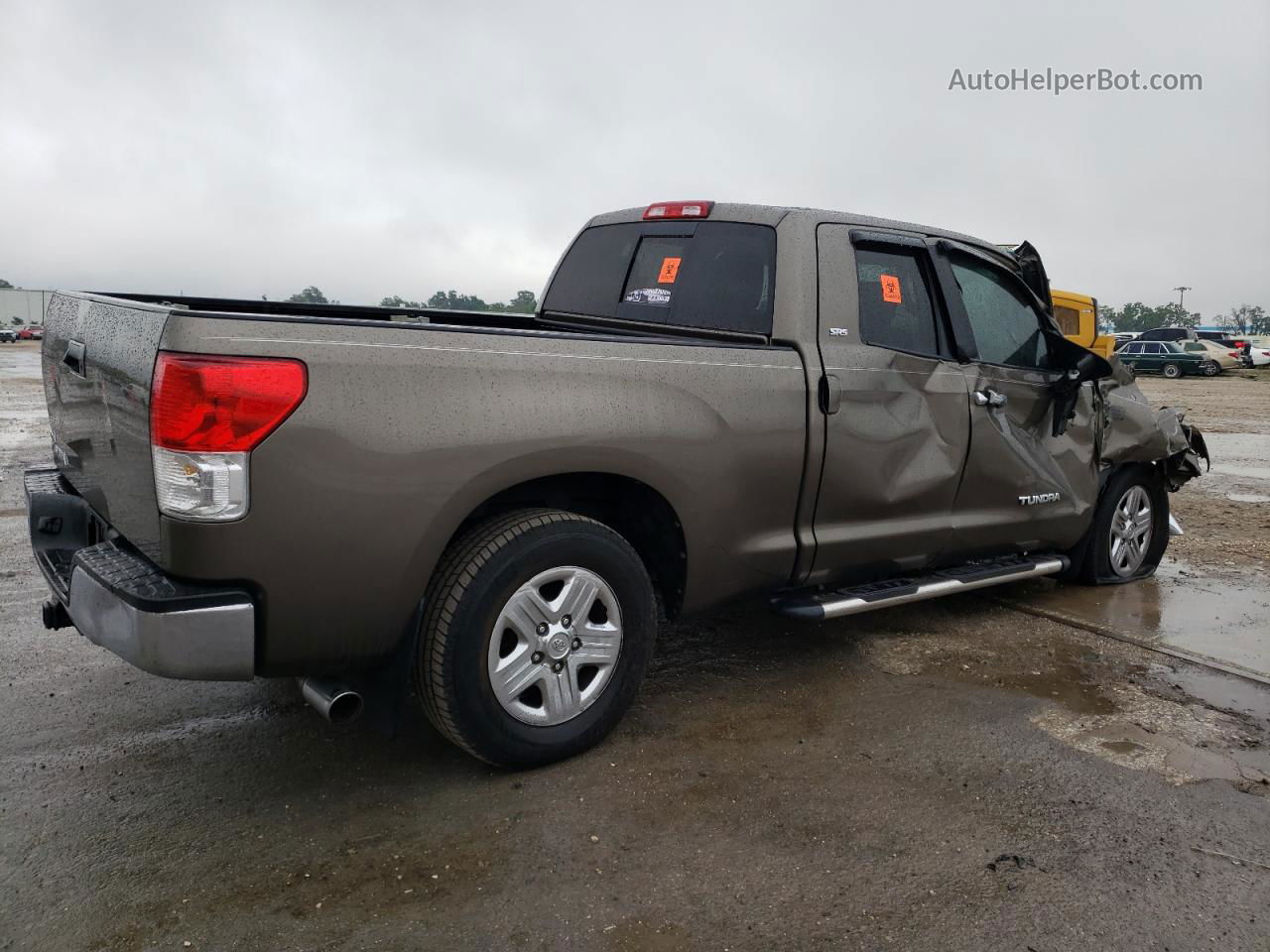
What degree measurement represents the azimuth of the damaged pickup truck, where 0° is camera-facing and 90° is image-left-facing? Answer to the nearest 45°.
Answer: approximately 225°

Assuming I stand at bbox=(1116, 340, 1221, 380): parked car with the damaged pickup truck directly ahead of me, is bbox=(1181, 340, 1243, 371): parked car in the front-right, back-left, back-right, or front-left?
back-left

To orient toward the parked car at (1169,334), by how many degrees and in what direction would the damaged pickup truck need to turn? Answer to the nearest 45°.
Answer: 0° — it already faces it
